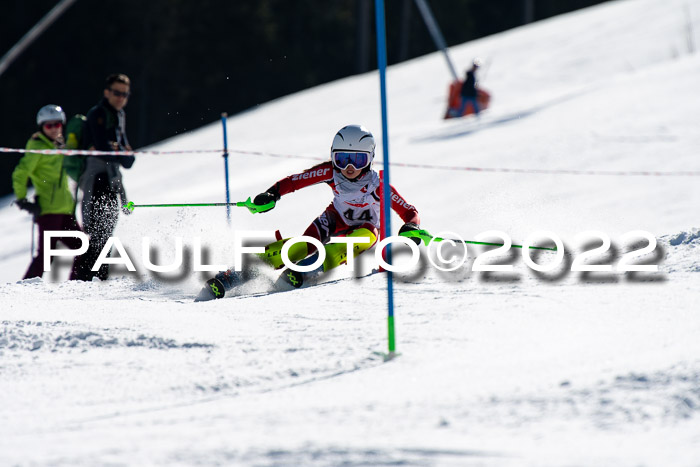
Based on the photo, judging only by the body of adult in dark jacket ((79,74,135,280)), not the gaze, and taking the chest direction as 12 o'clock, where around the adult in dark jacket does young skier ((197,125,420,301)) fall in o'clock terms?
The young skier is roughly at 12 o'clock from the adult in dark jacket.

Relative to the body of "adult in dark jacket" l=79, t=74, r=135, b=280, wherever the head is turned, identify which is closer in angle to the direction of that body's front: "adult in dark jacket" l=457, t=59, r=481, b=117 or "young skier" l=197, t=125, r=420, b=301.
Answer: the young skier

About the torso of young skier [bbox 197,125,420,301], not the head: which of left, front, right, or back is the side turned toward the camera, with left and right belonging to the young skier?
front

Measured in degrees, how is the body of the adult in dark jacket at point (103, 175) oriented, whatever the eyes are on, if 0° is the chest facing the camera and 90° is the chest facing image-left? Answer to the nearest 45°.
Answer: approximately 315°

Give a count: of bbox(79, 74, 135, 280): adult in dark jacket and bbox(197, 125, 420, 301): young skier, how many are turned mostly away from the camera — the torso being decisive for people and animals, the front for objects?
0

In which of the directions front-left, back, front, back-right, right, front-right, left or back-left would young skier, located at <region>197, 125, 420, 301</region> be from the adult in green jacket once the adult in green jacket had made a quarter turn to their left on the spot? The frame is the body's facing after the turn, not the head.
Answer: right

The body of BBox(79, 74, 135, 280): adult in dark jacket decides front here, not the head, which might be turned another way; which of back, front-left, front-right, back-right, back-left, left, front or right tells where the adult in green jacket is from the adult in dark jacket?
back

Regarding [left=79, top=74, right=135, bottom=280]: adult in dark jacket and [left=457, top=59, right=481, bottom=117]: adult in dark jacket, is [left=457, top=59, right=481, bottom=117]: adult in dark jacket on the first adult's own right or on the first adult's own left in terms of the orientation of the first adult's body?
on the first adult's own left

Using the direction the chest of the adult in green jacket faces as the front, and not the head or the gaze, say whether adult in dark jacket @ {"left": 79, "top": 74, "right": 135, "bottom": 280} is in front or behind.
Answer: in front

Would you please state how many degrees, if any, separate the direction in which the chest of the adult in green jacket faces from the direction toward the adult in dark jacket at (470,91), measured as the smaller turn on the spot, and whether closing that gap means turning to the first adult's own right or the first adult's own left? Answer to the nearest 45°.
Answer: approximately 90° to the first adult's own left
